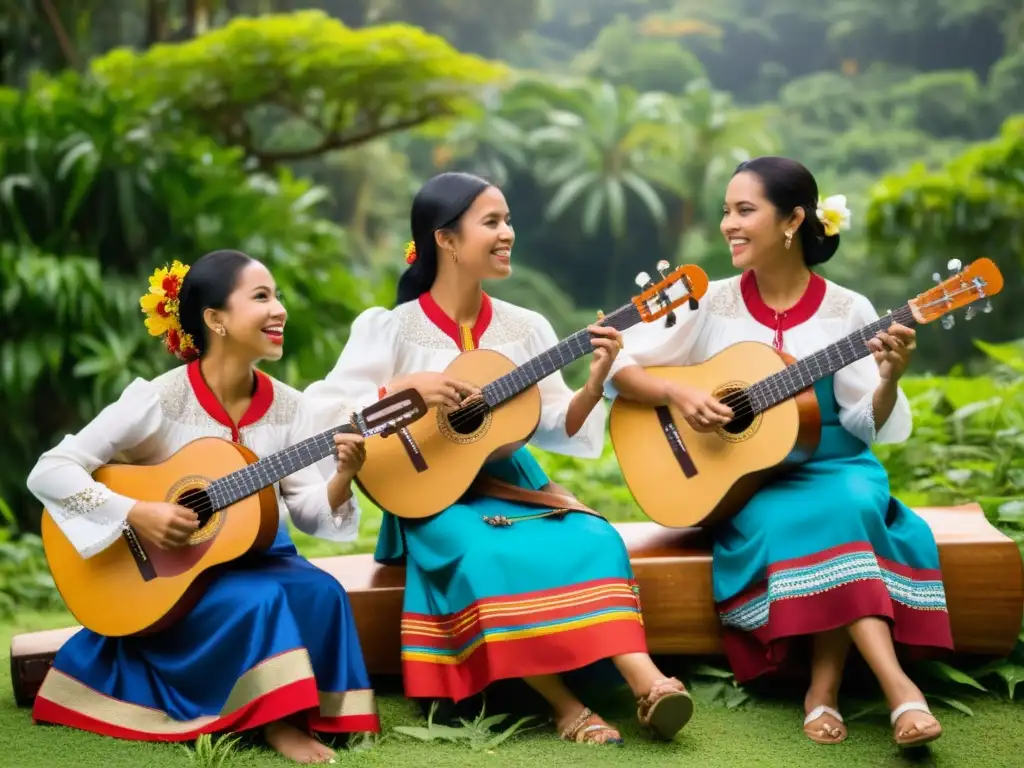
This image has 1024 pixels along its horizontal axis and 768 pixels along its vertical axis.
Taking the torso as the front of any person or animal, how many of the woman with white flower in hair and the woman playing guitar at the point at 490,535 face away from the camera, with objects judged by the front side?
0

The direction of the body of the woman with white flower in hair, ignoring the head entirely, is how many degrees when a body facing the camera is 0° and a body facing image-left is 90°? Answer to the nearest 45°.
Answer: approximately 0°

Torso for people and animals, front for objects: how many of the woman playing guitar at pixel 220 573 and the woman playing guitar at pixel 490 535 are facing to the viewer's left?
0

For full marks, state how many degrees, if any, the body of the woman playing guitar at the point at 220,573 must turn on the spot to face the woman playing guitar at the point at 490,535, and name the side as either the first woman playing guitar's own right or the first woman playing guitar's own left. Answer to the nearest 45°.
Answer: approximately 45° to the first woman playing guitar's own left

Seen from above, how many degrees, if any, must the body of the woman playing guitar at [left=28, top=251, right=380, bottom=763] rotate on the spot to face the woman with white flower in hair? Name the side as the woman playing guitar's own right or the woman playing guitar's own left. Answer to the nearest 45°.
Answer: approximately 45° to the woman playing guitar's own left

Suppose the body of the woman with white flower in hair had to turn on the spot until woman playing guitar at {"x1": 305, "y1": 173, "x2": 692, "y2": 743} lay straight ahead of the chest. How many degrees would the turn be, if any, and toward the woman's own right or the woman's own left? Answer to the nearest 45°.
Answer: approximately 90° to the woman's own right

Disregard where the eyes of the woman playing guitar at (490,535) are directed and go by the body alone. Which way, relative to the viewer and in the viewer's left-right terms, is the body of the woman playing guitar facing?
facing the viewer and to the right of the viewer
